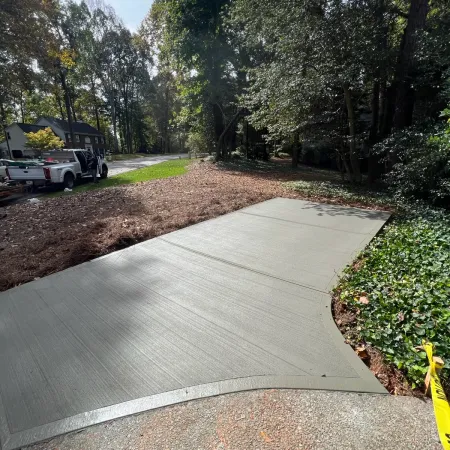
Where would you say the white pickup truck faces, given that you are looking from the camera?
facing away from the viewer and to the right of the viewer

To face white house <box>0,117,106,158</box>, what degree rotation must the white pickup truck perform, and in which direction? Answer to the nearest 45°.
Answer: approximately 45° to its left

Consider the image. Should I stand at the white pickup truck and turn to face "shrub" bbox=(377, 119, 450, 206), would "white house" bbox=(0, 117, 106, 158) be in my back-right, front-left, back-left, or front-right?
back-left

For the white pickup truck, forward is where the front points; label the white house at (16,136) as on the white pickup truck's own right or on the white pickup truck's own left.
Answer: on the white pickup truck's own left
